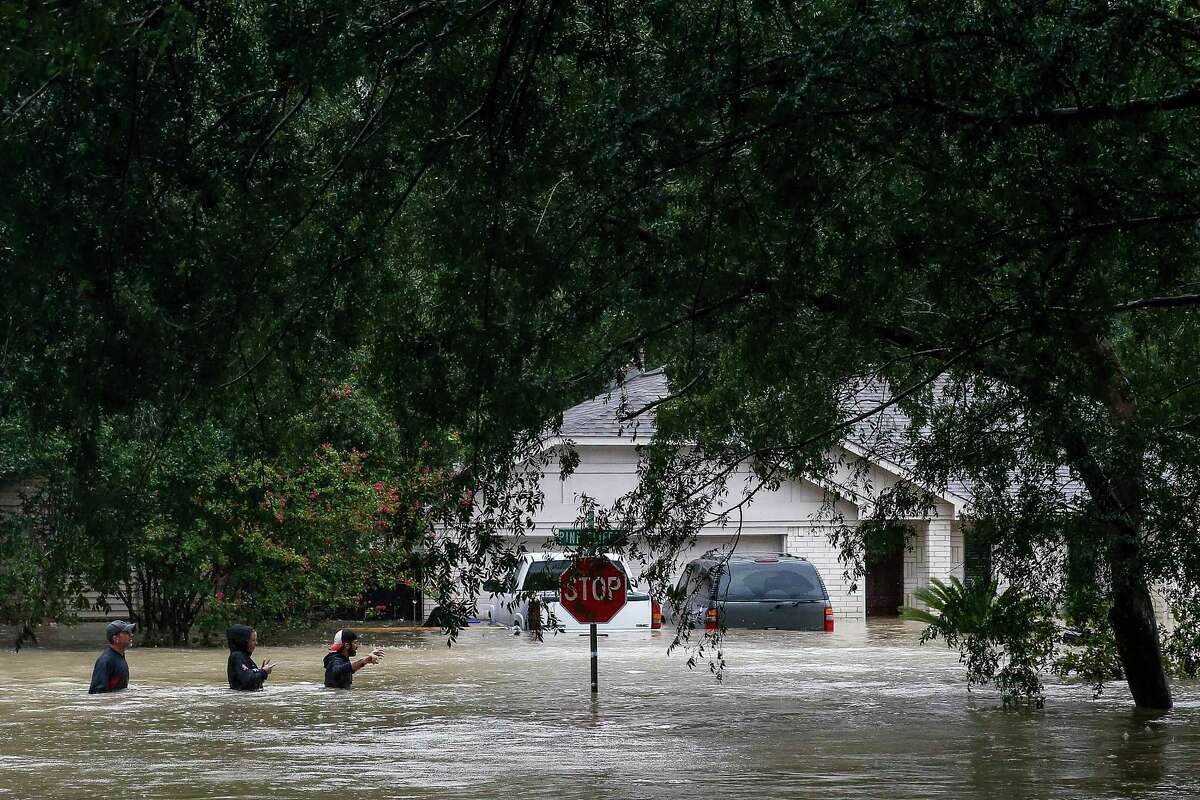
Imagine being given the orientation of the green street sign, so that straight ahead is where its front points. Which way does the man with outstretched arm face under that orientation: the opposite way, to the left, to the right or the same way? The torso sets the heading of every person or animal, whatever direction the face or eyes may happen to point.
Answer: to the left

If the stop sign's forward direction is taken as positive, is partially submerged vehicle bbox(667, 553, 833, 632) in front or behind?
behind

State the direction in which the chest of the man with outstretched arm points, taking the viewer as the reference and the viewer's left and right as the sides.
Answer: facing to the right of the viewer

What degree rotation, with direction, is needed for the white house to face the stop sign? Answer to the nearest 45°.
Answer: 0° — it already faces it

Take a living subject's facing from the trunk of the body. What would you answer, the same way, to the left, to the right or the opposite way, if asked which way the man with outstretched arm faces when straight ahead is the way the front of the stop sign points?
to the left

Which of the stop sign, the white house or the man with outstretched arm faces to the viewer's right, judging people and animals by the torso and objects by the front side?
the man with outstretched arm

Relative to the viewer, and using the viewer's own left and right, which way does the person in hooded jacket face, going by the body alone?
facing to the right of the viewer

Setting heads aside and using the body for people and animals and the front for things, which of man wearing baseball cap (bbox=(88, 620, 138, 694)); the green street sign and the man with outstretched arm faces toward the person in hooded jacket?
the man wearing baseball cap

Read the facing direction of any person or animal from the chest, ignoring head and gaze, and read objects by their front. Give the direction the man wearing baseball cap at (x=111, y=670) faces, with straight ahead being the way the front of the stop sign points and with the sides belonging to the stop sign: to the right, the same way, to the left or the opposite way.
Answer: to the left

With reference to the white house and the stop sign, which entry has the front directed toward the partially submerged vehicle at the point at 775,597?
the white house

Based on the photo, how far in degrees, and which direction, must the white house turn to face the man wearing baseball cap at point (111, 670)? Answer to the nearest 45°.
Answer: approximately 45° to its right

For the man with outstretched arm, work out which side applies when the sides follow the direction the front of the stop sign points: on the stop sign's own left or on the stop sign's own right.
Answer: on the stop sign's own right

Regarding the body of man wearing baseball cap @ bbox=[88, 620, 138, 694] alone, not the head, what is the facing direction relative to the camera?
to the viewer's right

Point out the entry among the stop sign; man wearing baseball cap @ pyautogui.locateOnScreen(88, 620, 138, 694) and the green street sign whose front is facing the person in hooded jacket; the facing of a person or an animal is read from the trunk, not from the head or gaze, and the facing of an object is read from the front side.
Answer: the man wearing baseball cap
